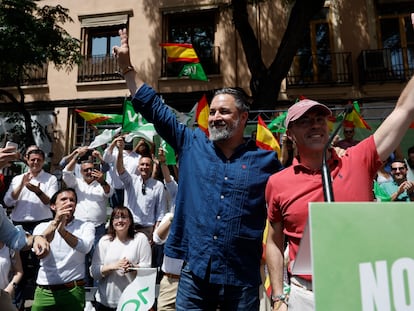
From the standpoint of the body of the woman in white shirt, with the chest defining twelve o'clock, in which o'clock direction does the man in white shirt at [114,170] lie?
The man in white shirt is roughly at 6 o'clock from the woman in white shirt.

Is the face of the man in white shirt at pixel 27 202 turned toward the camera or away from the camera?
toward the camera

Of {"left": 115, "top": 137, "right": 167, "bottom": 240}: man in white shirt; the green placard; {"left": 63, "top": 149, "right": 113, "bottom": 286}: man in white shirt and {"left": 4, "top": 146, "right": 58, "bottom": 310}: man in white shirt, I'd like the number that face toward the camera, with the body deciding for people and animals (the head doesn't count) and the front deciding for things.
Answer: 4

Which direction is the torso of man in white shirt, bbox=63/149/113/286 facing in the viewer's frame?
toward the camera

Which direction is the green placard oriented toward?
toward the camera

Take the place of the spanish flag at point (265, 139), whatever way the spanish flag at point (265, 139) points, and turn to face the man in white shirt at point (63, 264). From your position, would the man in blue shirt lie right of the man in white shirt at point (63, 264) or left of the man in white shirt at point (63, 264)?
left

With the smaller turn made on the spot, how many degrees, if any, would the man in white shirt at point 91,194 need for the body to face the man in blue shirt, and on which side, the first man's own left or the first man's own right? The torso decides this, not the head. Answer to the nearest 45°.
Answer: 0° — they already face them

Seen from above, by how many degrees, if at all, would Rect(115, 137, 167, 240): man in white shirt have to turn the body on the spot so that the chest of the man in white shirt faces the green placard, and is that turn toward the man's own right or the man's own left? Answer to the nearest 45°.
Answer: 0° — they already face it
